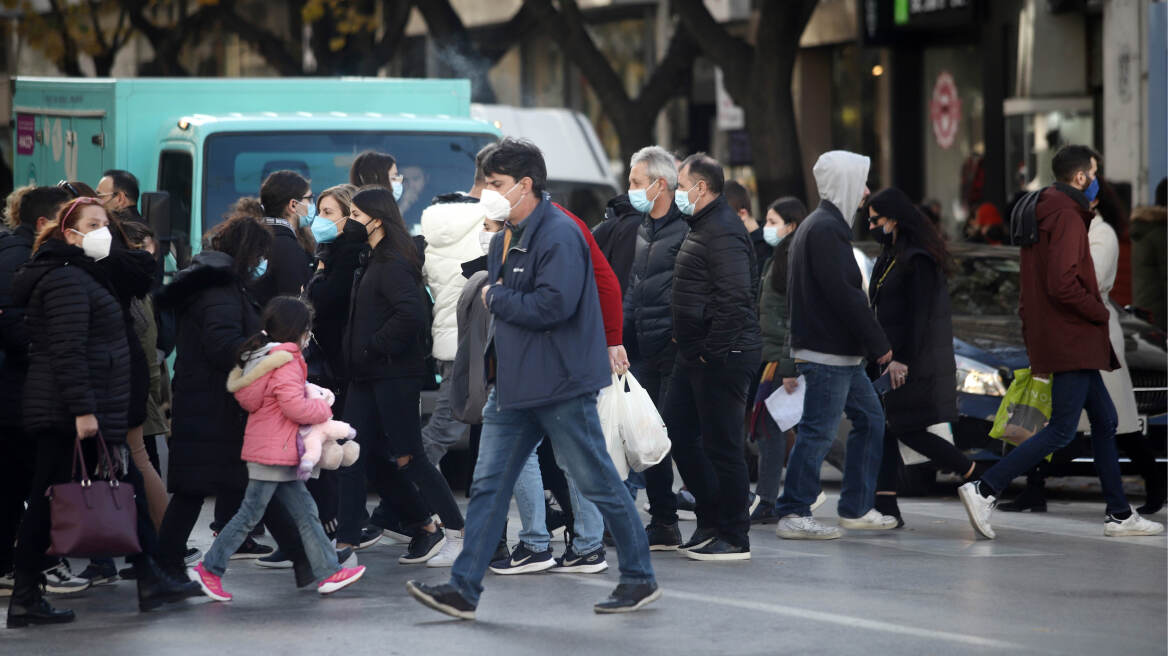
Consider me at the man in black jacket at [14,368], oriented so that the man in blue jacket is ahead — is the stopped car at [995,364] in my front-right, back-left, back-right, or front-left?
front-left

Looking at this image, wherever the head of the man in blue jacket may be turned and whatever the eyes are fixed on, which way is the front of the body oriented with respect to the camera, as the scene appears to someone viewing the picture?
to the viewer's left

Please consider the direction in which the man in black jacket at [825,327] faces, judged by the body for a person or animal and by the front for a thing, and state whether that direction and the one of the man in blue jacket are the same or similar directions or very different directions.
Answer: very different directions

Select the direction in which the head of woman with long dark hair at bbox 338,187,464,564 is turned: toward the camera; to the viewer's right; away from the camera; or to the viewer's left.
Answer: to the viewer's left

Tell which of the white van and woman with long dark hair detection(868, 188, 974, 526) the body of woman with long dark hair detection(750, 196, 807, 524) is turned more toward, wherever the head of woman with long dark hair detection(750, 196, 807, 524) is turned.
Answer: the white van

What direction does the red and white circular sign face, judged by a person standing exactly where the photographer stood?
facing the viewer and to the left of the viewer

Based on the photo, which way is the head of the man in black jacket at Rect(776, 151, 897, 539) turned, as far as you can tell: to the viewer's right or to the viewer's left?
to the viewer's right

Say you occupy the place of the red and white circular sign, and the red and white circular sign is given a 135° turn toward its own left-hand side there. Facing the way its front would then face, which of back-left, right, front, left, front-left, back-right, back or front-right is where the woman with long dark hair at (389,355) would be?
right

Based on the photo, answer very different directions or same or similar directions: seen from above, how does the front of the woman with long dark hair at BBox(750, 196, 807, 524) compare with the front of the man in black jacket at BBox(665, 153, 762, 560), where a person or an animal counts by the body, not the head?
same or similar directions

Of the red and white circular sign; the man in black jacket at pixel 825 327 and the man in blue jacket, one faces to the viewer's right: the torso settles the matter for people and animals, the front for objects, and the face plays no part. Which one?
the man in black jacket

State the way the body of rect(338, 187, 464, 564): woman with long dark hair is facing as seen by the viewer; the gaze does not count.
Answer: to the viewer's left
